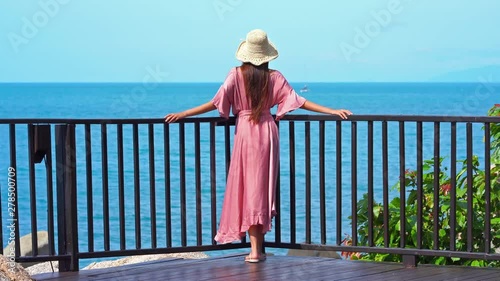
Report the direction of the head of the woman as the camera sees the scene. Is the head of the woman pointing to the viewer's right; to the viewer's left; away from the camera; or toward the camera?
away from the camera

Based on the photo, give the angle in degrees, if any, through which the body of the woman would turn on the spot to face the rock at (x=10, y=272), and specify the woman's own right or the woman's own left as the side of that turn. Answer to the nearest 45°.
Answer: approximately 135° to the woman's own left

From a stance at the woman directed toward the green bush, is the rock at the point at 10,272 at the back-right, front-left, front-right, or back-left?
back-right

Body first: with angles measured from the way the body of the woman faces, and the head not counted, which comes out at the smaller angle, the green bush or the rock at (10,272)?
the green bush

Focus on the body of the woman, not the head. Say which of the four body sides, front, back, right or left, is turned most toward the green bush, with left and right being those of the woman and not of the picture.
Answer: right

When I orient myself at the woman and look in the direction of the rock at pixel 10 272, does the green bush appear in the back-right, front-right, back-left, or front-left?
back-left

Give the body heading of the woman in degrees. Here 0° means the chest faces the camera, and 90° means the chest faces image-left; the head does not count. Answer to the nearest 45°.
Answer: approximately 180°
